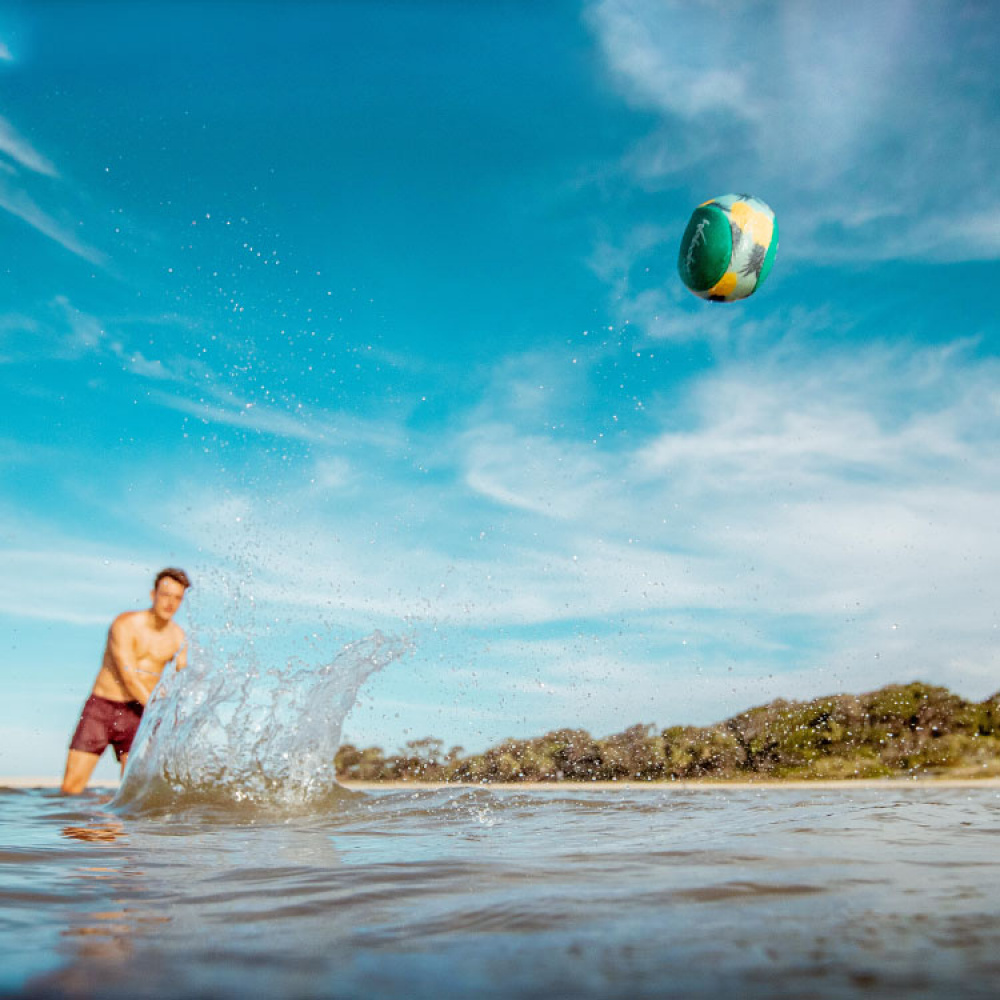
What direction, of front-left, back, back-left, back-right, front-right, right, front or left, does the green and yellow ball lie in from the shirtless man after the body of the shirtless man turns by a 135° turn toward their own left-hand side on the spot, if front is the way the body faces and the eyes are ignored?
back-right

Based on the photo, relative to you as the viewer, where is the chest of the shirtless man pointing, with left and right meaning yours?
facing the viewer and to the right of the viewer

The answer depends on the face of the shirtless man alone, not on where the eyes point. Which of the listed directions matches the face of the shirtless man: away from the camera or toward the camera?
toward the camera
